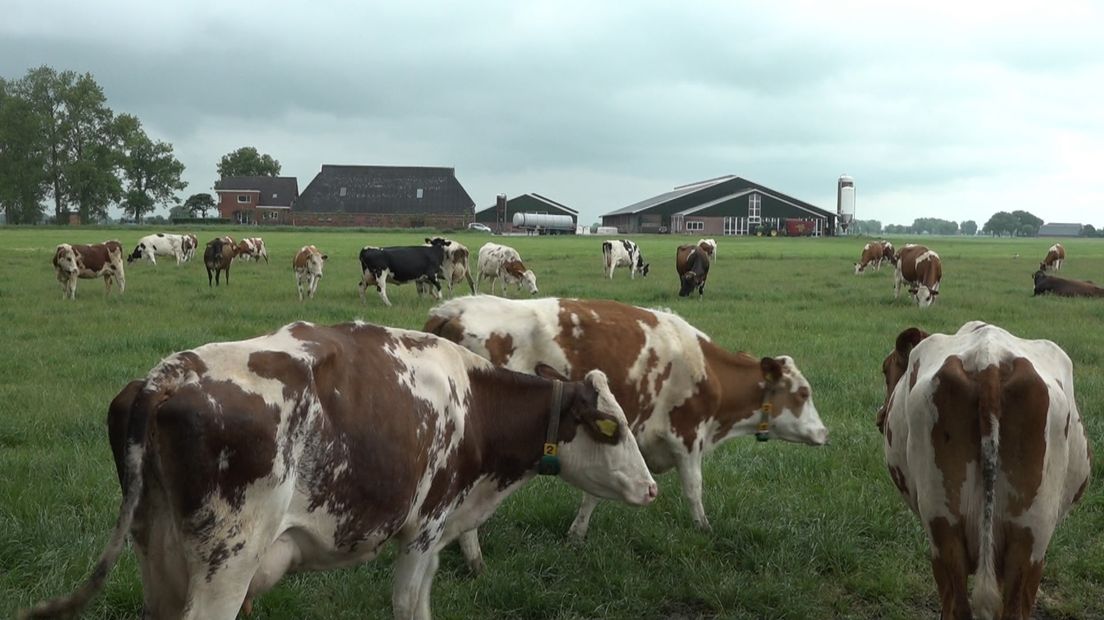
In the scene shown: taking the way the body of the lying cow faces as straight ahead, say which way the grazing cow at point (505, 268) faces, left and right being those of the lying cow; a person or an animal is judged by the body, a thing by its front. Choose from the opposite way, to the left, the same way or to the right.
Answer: the opposite way

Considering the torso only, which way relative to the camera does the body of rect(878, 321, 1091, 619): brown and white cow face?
away from the camera

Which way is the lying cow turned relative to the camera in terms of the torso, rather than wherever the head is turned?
to the viewer's left

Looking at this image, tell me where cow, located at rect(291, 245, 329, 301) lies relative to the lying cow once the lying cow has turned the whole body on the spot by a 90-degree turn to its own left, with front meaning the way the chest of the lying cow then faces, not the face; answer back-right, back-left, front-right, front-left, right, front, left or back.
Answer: front-right

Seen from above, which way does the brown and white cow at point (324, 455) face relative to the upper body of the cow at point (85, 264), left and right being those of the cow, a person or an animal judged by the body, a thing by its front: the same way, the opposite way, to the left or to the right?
the opposite way

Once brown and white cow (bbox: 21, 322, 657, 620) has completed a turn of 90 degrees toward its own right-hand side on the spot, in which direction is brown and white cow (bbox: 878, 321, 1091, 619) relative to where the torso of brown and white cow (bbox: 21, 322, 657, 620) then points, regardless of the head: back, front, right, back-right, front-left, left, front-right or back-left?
front-left

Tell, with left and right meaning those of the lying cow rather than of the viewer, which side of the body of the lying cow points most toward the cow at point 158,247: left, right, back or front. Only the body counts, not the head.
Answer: front

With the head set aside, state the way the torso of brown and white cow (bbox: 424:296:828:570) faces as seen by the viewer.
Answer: to the viewer's right

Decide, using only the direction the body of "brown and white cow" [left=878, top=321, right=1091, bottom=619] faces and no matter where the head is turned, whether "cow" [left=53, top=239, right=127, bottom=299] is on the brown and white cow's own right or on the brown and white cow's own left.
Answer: on the brown and white cow's own left

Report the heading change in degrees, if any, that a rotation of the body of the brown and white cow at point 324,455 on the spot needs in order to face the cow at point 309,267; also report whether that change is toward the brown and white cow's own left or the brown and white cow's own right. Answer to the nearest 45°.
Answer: approximately 45° to the brown and white cow's own left

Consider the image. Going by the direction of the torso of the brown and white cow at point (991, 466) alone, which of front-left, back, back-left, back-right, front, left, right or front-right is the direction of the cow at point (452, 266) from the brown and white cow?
front-left

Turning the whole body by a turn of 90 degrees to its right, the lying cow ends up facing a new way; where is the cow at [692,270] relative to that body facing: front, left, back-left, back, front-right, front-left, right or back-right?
back-left

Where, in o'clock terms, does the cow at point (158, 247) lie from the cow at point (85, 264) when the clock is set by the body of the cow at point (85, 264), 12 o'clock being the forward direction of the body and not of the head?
the cow at point (158, 247) is roughly at 3 o'clock from the cow at point (85, 264).

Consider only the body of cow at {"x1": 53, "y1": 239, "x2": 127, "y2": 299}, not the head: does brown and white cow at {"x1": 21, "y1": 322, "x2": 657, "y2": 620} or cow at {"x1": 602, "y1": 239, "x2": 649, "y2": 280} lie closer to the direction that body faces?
the brown and white cow

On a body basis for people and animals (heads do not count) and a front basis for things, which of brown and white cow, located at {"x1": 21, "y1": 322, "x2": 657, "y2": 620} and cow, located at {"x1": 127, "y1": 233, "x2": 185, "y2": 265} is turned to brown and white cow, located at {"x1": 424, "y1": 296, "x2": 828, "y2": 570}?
brown and white cow, located at {"x1": 21, "y1": 322, "x2": 657, "y2": 620}
